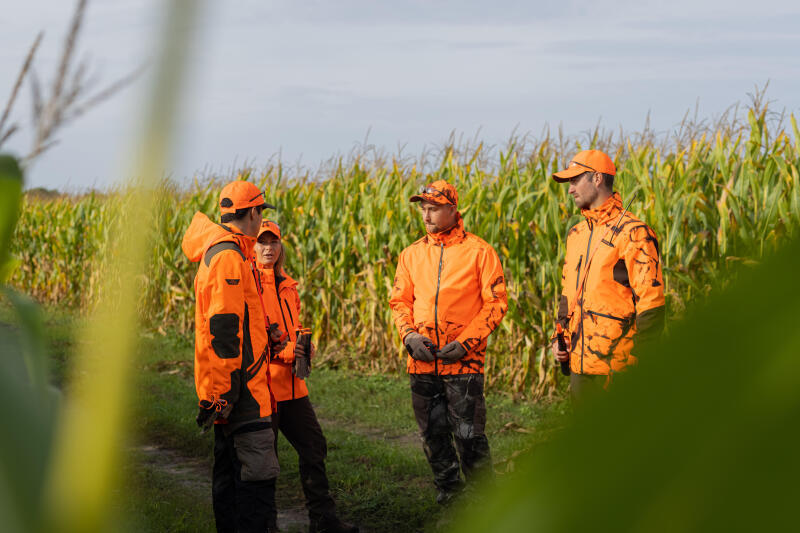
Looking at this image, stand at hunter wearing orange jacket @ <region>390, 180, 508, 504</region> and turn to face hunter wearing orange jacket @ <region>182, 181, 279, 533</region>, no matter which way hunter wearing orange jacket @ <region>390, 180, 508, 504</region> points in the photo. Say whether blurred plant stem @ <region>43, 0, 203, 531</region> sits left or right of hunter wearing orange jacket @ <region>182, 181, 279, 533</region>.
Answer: left

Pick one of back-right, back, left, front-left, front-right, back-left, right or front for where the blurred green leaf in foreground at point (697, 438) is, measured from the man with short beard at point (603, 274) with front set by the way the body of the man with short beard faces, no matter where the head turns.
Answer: front-left

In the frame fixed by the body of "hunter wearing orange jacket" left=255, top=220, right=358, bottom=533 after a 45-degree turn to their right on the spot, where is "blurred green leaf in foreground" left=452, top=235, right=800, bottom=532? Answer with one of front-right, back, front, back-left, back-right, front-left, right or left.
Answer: front

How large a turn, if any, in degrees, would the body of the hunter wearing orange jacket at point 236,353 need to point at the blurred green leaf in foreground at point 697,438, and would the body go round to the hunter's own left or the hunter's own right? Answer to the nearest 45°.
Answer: approximately 90° to the hunter's own right

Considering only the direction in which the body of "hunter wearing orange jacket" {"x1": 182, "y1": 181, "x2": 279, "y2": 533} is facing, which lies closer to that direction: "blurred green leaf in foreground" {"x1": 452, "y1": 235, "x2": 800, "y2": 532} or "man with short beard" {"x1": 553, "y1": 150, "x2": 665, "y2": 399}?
the man with short beard

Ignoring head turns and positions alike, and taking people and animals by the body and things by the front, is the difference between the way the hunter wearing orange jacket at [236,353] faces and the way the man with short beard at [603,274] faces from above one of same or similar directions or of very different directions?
very different directions

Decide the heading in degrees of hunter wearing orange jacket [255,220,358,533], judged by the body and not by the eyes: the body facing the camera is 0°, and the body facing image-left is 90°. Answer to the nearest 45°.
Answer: approximately 315°

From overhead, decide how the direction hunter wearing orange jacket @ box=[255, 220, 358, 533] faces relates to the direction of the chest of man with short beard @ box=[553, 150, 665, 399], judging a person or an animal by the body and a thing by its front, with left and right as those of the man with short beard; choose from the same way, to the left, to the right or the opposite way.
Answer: to the left

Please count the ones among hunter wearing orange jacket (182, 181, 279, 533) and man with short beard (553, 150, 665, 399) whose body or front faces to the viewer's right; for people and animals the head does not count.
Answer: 1

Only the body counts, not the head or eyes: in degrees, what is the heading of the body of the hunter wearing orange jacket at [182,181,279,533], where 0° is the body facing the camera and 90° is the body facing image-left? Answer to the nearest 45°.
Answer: approximately 270°

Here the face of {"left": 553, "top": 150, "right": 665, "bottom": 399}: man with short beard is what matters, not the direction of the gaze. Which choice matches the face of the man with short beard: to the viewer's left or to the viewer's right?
to the viewer's left

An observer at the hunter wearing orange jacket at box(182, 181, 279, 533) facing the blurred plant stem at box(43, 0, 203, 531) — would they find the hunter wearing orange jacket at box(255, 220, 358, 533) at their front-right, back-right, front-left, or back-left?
back-left

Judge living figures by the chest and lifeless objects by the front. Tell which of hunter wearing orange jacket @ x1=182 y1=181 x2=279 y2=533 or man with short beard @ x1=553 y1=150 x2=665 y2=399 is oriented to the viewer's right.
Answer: the hunter wearing orange jacket
